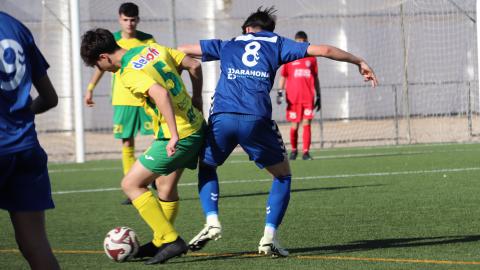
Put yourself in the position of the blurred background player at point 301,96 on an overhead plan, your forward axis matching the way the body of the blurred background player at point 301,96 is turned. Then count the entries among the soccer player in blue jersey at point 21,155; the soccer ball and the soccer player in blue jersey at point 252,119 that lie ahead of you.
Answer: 3

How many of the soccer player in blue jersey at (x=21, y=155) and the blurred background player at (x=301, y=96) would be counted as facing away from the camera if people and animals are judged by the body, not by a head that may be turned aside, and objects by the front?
1

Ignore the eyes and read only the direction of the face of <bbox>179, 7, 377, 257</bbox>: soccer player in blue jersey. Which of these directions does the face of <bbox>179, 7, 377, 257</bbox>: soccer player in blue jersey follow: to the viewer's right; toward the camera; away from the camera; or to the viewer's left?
away from the camera

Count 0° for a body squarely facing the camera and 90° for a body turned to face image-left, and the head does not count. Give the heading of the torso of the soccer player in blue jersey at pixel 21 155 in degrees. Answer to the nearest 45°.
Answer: approximately 180°

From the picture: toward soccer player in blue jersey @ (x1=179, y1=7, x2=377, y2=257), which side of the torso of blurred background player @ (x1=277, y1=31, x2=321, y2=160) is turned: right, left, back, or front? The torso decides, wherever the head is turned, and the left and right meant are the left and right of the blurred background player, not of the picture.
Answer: front

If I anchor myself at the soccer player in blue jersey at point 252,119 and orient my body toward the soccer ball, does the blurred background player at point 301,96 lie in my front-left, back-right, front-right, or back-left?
back-right

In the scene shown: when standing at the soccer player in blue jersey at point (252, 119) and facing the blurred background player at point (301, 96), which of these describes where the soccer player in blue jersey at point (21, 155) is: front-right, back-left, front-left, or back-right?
back-left

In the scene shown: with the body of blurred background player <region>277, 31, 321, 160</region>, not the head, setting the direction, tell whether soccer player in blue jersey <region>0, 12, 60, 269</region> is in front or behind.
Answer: in front

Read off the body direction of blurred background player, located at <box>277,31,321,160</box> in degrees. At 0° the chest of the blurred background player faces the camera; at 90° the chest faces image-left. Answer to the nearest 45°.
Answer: approximately 0°
